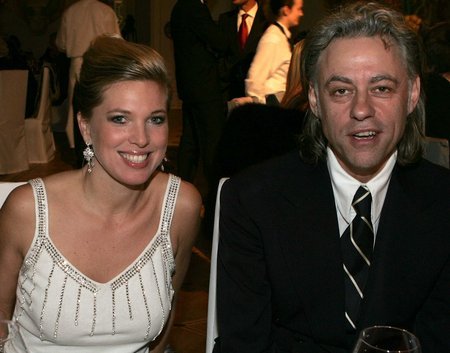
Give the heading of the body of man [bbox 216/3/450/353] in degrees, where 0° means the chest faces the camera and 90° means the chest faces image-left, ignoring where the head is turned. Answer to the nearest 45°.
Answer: approximately 0°

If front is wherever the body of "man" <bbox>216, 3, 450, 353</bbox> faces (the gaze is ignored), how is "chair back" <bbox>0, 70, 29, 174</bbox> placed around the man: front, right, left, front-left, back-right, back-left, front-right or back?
back-right
